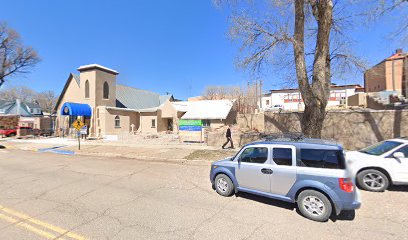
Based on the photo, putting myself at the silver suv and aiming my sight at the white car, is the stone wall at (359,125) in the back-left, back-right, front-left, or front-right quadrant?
front-left

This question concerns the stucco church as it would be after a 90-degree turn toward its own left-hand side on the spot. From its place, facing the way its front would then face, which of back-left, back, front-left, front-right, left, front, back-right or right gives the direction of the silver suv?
front-right

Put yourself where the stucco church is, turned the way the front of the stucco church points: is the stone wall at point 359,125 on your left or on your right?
on your left

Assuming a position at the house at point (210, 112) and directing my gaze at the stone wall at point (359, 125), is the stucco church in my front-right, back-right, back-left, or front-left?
back-right

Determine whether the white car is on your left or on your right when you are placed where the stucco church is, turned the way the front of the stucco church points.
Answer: on your left

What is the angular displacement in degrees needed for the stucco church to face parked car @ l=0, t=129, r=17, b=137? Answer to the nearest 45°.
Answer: approximately 90° to its right

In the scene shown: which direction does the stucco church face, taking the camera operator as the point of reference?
facing the viewer and to the left of the viewer

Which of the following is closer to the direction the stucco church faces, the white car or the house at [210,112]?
the white car
